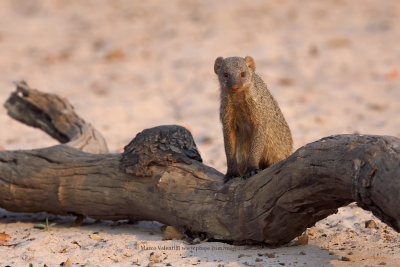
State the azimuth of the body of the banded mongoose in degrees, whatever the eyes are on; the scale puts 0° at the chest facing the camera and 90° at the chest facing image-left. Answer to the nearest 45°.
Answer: approximately 45°
